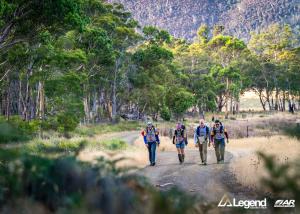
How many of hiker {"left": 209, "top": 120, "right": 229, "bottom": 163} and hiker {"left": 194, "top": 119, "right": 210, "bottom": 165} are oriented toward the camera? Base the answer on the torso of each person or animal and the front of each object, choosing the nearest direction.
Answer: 2

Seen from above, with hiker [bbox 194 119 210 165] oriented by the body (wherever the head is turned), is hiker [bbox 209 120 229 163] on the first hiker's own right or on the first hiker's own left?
on the first hiker's own left

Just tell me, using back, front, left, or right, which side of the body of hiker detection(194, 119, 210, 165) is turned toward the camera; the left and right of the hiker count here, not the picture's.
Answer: front

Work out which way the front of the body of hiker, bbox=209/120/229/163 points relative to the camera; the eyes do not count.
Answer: toward the camera

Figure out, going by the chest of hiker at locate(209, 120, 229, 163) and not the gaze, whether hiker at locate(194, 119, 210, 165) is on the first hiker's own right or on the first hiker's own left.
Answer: on the first hiker's own right
